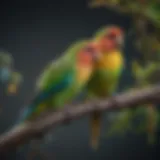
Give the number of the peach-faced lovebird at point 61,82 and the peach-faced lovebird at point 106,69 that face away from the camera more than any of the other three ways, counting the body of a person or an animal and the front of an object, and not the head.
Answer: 0

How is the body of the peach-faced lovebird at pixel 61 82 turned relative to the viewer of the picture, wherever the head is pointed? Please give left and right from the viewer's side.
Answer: facing to the right of the viewer

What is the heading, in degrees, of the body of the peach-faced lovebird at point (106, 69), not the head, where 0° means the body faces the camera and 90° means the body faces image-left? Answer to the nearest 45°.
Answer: approximately 315°
